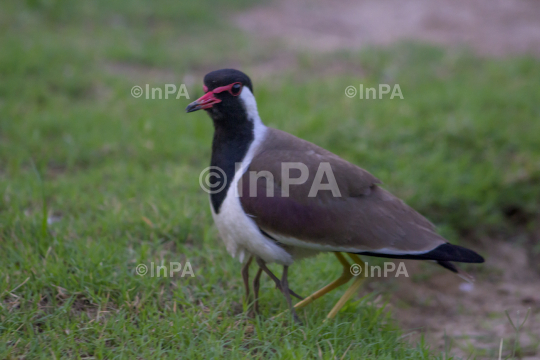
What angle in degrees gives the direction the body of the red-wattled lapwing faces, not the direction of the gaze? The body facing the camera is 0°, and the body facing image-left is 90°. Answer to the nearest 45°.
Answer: approximately 90°
